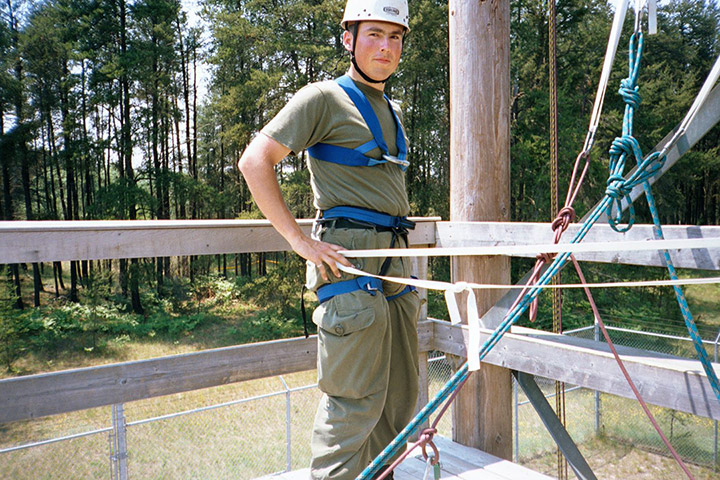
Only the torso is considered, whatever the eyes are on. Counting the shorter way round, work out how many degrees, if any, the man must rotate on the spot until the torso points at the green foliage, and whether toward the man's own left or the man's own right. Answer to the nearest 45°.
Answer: approximately 180°

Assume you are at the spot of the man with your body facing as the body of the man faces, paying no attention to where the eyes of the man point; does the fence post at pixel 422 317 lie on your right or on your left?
on your left

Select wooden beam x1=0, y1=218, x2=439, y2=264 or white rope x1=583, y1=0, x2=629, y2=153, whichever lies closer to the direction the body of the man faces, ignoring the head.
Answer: the white rope

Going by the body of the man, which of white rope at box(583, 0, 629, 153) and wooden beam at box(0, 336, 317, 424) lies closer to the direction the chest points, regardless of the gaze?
the white rope

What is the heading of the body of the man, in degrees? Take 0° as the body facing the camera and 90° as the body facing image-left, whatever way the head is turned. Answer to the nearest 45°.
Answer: approximately 315°

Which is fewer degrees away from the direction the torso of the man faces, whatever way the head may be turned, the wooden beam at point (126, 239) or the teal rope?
the teal rope
